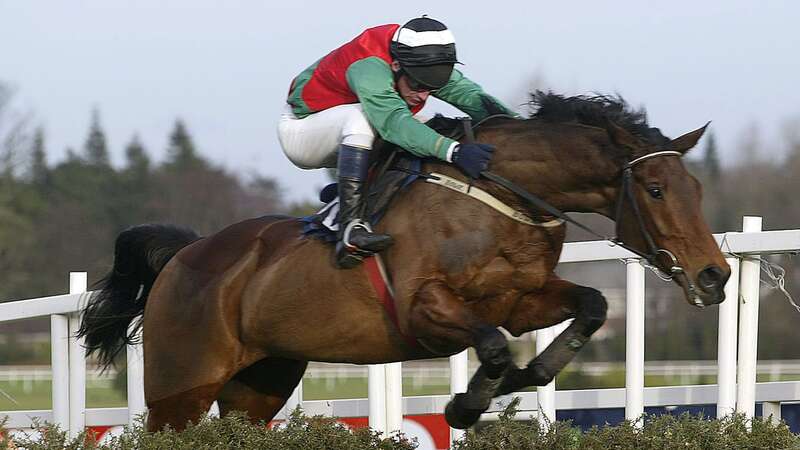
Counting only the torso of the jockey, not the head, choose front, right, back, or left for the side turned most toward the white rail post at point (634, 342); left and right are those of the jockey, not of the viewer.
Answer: left

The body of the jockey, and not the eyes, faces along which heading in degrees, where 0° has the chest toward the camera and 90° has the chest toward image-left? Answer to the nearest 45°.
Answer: approximately 315°

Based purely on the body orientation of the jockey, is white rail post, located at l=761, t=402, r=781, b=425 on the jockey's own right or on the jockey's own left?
on the jockey's own left

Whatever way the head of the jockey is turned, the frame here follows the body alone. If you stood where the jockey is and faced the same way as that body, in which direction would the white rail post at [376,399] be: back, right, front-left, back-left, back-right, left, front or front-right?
back-left

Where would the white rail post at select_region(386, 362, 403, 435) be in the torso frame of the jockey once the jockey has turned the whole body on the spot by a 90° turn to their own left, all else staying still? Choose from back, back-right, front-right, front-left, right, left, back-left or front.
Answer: front-left
